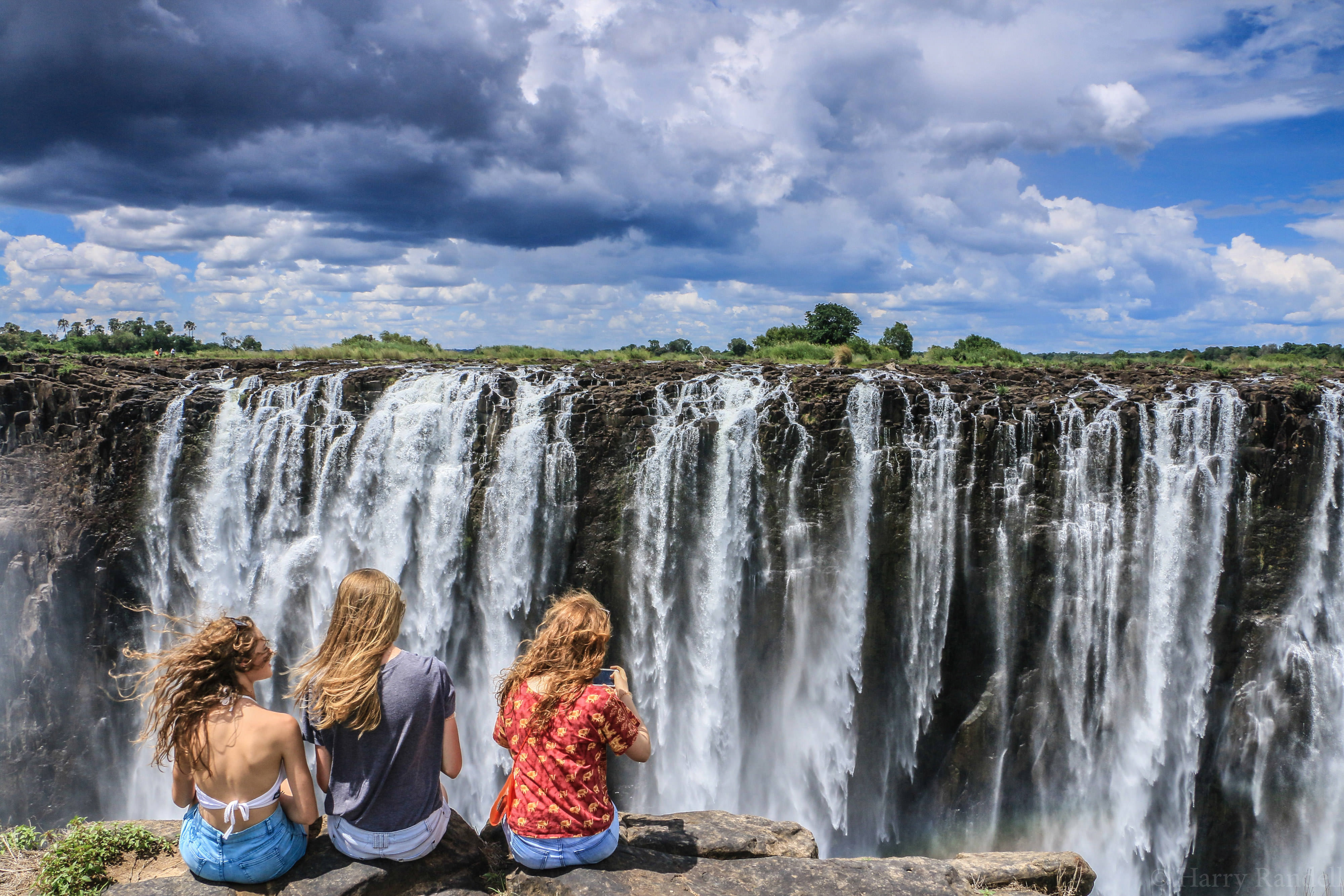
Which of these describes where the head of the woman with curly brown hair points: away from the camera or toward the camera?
away from the camera

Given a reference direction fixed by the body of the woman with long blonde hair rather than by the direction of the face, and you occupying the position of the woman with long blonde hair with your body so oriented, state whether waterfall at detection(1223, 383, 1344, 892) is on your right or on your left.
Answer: on your right

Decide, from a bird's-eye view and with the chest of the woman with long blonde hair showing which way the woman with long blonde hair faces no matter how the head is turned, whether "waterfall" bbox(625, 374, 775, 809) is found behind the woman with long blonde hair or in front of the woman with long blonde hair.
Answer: in front

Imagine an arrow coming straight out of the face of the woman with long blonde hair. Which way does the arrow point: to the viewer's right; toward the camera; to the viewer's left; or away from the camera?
away from the camera

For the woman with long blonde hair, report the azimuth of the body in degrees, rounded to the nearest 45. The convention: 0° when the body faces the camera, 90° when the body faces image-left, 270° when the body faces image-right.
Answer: approximately 180°
